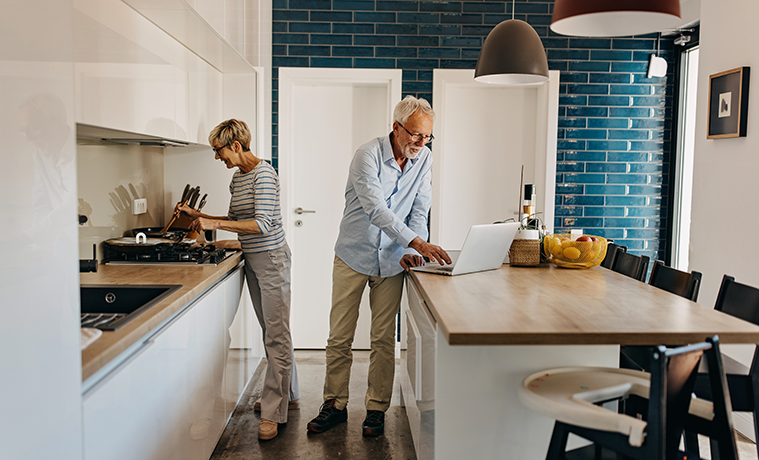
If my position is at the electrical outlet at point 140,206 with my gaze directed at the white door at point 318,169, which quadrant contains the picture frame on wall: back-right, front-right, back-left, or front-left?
front-right

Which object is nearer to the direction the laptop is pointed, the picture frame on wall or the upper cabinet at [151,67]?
the upper cabinet

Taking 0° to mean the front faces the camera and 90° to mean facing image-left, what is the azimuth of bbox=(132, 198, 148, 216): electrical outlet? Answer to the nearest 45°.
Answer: approximately 315°

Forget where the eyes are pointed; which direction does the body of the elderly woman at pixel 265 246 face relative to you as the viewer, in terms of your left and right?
facing to the left of the viewer

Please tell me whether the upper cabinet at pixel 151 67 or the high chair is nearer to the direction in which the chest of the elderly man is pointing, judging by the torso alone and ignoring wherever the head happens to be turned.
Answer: the high chair

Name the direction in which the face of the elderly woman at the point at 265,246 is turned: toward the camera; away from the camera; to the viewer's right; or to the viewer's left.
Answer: to the viewer's left

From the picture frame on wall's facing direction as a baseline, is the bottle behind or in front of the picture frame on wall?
in front

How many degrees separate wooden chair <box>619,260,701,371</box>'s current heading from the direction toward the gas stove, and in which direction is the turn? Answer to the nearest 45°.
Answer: approximately 45° to its right

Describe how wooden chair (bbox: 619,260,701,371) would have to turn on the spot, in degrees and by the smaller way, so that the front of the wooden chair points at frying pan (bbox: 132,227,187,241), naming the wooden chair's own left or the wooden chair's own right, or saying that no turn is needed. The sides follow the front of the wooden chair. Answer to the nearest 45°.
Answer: approximately 45° to the wooden chair's own right

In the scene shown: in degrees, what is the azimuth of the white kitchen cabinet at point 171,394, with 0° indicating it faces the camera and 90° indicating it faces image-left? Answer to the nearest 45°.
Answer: approximately 315°

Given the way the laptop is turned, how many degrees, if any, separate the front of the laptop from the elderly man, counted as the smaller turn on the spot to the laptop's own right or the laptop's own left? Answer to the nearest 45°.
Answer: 0° — it already faces them

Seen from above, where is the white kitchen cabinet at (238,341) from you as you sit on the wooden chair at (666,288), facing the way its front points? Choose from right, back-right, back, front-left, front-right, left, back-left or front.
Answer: front-right

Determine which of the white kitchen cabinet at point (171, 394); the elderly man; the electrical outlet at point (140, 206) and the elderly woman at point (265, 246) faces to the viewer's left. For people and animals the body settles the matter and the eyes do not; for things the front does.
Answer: the elderly woman

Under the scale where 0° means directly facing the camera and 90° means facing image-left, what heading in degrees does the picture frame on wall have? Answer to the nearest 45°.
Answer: approximately 45°

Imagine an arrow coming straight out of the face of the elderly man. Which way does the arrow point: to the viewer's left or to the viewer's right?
to the viewer's right
